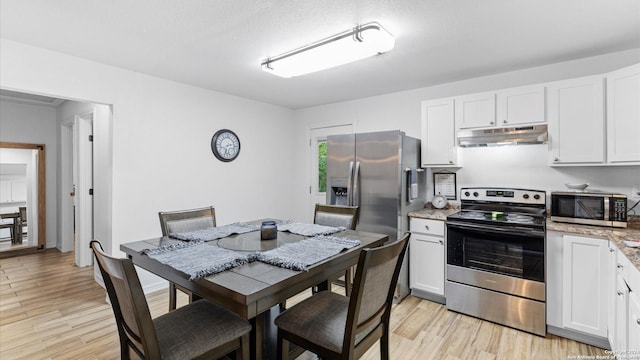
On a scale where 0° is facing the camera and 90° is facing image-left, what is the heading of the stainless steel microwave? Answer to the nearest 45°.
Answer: approximately 0°

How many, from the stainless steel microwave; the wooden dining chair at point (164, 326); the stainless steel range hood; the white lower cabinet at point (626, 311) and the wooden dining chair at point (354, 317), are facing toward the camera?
2

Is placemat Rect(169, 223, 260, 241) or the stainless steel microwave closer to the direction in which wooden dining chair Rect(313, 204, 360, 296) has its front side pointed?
the placemat

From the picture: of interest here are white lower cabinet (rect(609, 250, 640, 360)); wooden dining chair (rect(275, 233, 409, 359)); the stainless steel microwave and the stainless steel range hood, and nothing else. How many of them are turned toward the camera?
2

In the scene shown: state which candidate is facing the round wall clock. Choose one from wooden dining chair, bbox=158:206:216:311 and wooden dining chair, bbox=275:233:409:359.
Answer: wooden dining chair, bbox=275:233:409:359

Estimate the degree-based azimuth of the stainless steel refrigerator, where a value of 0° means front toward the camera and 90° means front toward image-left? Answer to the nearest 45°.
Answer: approximately 45°

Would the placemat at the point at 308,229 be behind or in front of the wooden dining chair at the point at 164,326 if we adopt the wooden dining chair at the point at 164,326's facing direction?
in front

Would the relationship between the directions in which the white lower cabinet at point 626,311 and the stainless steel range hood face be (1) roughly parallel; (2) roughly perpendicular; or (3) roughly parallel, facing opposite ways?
roughly perpendicular

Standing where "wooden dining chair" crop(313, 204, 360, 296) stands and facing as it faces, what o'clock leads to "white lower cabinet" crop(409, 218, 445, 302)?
The white lower cabinet is roughly at 7 o'clock from the wooden dining chair.

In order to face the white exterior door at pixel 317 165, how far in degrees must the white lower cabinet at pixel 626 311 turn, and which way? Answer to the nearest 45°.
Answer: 0° — it already faces it

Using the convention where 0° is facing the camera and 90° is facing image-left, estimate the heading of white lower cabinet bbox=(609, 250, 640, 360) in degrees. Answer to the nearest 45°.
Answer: approximately 90°

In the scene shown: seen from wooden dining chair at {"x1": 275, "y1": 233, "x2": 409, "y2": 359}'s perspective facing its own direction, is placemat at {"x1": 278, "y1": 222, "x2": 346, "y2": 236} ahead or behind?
ahead

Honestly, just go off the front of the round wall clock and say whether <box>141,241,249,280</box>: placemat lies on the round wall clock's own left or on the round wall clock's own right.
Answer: on the round wall clock's own right

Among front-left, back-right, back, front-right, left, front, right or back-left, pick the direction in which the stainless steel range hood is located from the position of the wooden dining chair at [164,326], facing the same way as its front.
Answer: front-right

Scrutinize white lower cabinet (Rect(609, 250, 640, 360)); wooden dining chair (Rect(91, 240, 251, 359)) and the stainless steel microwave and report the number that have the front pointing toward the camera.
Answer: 1
